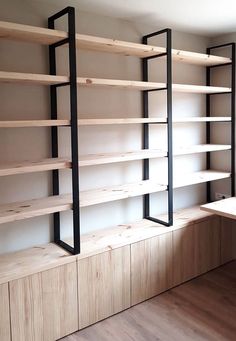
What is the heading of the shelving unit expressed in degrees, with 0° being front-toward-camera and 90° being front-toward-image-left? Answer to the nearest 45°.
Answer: approximately 315°
